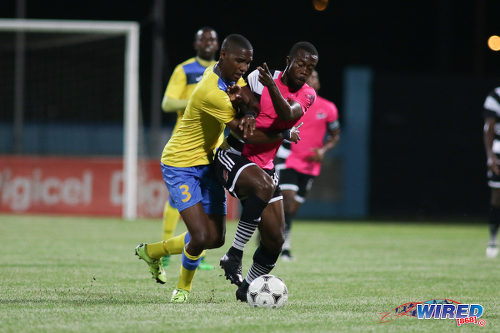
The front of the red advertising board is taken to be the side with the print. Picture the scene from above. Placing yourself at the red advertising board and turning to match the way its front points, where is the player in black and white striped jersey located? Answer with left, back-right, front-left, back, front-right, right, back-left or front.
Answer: front-left

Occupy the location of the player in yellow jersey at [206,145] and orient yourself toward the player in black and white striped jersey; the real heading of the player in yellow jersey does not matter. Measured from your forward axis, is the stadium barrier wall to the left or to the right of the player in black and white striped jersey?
left

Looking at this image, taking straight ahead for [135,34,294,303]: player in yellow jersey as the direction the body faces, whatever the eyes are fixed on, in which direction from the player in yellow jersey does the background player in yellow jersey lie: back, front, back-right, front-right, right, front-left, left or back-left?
back-left

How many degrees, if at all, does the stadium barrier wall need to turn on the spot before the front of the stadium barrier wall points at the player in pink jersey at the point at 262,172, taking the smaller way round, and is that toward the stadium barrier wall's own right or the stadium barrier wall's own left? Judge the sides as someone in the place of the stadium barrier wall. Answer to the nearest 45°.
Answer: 0° — it already faces them

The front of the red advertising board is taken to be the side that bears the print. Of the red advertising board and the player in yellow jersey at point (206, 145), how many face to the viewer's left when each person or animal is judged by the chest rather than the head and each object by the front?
0

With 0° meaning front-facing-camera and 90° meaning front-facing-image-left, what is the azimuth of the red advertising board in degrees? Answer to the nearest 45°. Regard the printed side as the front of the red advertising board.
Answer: approximately 0°

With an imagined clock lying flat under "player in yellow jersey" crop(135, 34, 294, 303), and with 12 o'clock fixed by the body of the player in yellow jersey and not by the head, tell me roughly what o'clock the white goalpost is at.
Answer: The white goalpost is roughly at 7 o'clock from the player in yellow jersey.
